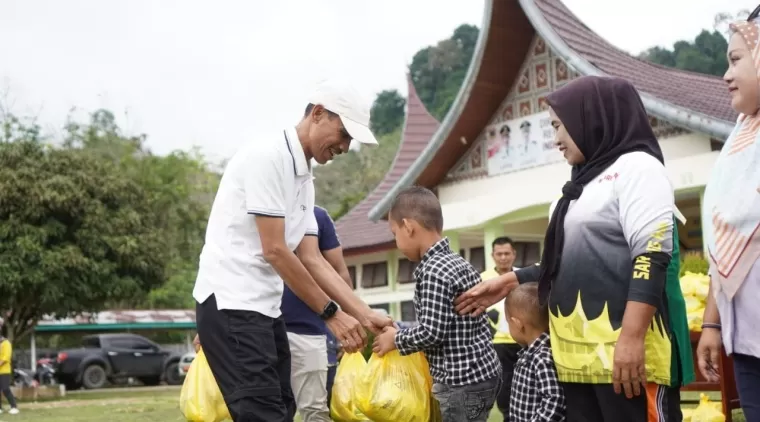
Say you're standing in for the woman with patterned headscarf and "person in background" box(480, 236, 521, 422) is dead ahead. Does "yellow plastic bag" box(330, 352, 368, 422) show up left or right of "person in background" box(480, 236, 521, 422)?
left

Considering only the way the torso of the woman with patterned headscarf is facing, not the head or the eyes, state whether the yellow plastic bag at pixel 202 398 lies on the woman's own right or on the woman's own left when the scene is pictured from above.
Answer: on the woman's own right

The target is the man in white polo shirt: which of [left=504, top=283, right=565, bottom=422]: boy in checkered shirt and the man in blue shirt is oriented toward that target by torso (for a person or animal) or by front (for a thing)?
the boy in checkered shirt

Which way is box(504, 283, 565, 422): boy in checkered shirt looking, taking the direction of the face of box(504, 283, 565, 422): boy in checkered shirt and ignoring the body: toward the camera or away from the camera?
away from the camera

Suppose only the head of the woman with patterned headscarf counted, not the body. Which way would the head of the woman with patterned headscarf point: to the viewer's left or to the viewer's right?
to the viewer's left

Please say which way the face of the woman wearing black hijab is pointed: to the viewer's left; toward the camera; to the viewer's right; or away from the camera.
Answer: to the viewer's left

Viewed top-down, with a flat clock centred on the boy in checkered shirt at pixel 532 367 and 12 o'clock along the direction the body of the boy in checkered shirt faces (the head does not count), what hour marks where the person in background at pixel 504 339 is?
The person in background is roughly at 3 o'clock from the boy in checkered shirt.

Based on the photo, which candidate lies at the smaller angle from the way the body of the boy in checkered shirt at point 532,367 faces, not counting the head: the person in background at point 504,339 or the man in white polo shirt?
the man in white polo shirt

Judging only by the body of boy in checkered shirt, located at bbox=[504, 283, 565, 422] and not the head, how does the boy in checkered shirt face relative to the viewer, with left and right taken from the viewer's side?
facing to the left of the viewer

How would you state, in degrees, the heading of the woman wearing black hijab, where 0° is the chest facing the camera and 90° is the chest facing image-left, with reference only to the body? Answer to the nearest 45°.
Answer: approximately 45°
